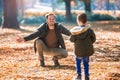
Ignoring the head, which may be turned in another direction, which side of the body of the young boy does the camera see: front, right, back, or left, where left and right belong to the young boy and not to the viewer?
back

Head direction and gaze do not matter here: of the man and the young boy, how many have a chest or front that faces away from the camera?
1

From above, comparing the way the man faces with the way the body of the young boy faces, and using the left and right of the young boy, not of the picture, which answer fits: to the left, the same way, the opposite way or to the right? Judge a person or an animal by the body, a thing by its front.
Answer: the opposite way

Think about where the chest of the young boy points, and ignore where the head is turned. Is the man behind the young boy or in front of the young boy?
in front

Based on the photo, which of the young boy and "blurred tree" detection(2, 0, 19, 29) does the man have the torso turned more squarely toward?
the young boy

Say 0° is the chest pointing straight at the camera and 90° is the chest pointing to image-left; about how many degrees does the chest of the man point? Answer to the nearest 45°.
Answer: approximately 0°

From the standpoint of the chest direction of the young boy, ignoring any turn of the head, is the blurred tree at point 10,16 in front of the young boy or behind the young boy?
in front

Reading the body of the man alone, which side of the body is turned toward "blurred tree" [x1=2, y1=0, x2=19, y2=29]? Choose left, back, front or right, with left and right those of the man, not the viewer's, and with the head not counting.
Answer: back
